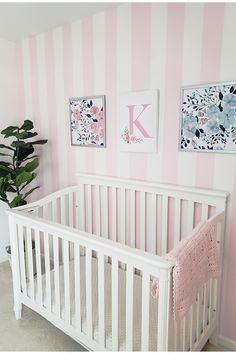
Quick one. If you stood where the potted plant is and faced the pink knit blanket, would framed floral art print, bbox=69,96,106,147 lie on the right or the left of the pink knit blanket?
left

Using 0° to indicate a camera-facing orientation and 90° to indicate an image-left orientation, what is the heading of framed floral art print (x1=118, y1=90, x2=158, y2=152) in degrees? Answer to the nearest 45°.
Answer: approximately 45°

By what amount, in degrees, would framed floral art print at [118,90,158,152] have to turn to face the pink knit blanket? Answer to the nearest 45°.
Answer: approximately 45° to its left

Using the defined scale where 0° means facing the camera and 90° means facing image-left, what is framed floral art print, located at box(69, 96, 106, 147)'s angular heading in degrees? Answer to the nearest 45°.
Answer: approximately 45°
